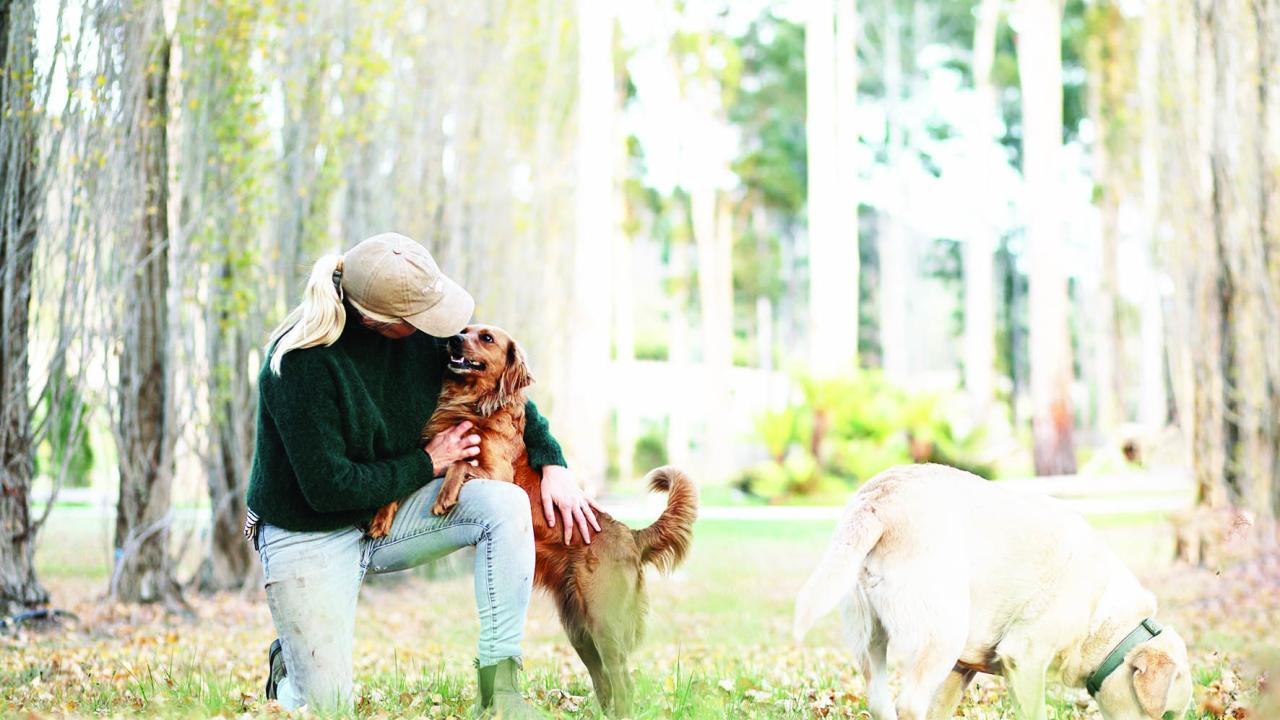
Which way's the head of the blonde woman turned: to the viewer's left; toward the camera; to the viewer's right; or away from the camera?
to the viewer's right

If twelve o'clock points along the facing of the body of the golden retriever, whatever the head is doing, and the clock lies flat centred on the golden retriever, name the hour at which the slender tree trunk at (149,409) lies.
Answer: The slender tree trunk is roughly at 2 o'clock from the golden retriever.

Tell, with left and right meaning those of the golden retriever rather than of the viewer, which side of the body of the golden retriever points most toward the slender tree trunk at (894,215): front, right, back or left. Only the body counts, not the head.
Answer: right

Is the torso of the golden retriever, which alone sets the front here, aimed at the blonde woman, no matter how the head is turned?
yes

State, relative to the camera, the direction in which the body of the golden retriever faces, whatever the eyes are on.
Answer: to the viewer's left

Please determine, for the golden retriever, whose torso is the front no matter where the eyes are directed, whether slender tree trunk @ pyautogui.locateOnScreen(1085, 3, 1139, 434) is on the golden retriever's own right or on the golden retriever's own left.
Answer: on the golden retriever's own right

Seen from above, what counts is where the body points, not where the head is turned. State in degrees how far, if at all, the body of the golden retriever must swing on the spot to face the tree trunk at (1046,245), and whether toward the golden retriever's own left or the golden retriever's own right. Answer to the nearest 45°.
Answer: approximately 135° to the golden retriever's own right

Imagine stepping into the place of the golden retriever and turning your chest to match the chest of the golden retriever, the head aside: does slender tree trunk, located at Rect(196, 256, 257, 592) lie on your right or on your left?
on your right
